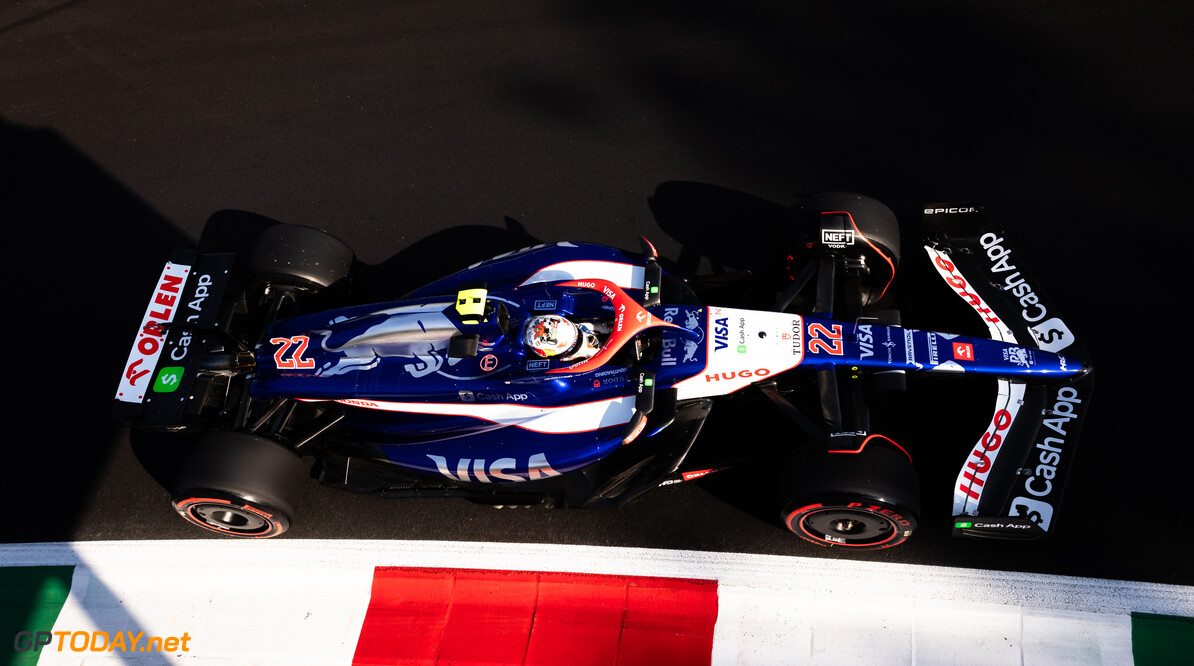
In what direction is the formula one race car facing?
to the viewer's right
